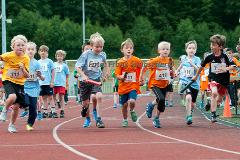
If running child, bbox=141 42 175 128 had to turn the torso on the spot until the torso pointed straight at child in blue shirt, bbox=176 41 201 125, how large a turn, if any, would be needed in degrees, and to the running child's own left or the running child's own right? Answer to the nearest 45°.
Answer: approximately 90° to the running child's own left

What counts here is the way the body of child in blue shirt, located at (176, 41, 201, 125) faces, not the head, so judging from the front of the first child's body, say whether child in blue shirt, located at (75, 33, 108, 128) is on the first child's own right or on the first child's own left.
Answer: on the first child's own right

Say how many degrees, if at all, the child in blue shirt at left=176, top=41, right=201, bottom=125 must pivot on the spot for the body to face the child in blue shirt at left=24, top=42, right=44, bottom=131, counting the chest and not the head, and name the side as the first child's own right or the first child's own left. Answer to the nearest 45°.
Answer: approximately 45° to the first child's own right

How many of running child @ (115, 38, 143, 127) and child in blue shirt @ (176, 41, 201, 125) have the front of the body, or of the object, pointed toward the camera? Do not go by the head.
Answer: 2

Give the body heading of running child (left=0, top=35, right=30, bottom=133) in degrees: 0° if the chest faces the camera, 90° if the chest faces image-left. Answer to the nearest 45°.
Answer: approximately 315°

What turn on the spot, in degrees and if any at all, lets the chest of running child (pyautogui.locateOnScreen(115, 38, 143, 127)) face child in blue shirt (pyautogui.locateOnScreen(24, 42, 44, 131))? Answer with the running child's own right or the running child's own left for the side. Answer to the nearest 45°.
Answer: approximately 90° to the running child's own right

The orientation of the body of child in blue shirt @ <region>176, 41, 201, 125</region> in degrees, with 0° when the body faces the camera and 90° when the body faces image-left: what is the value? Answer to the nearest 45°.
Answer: approximately 0°

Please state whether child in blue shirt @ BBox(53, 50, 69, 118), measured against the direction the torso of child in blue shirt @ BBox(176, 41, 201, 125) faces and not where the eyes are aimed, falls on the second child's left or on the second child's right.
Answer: on the second child's right
